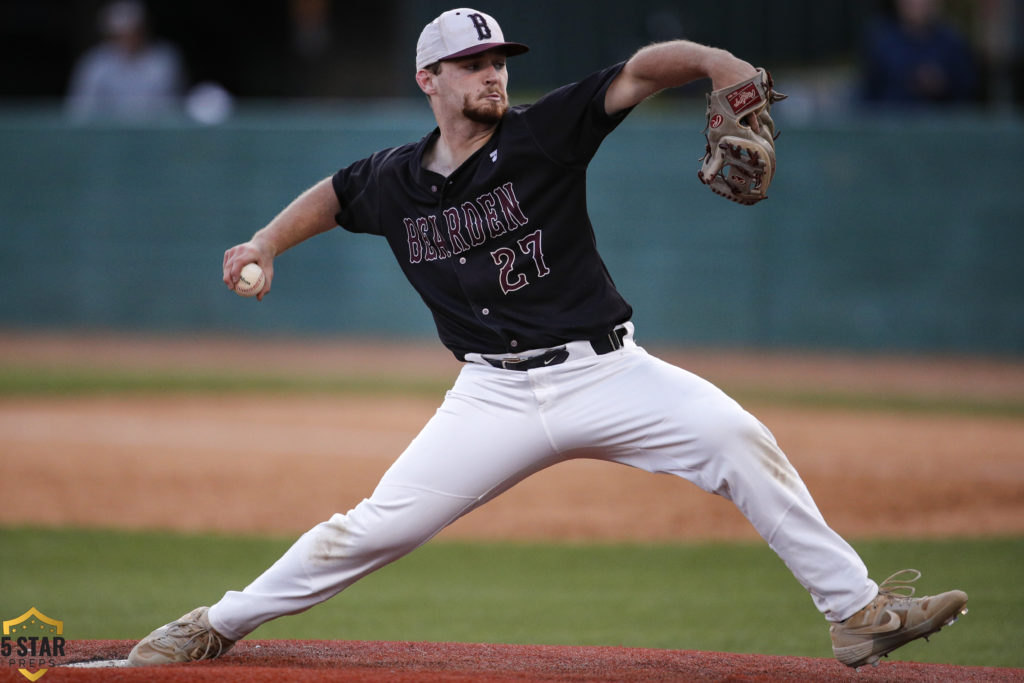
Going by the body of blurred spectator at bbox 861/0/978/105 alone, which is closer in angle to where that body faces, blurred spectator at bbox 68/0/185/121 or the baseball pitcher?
the baseball pitcher

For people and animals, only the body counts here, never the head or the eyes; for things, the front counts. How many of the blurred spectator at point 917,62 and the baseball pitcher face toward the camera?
2

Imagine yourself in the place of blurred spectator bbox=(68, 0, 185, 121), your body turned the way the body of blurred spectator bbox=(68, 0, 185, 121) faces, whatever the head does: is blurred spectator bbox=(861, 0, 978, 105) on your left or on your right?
on your left

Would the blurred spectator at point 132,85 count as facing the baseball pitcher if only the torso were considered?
yes

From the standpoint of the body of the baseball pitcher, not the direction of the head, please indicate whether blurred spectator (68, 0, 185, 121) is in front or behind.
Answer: behind

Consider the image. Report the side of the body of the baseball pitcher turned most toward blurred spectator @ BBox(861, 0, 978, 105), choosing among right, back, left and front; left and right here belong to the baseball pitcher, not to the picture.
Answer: back

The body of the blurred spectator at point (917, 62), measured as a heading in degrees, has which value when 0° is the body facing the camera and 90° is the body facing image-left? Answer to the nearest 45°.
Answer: approximately 0°

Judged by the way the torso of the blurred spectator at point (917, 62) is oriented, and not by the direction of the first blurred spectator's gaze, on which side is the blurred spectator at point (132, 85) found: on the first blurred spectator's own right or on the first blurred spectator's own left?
on the first blurred spectator's own right
